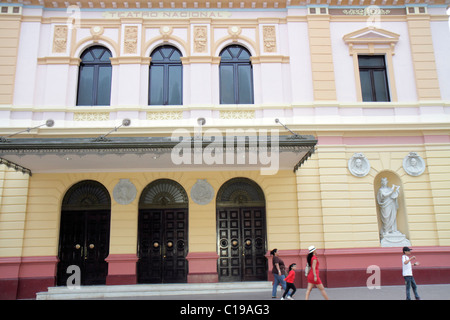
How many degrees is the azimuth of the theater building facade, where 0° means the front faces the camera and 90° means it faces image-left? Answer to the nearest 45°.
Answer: approximately 0°
